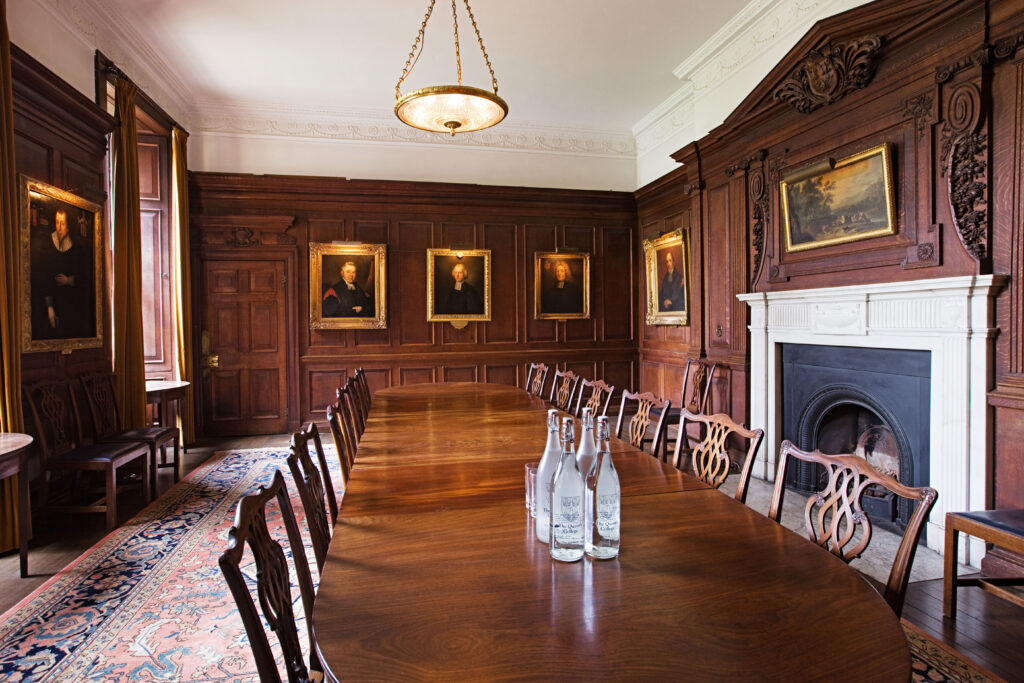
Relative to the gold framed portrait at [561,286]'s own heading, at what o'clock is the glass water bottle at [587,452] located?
The glass water bottle is roughly at 12 o'clock from the gold framed portrait.

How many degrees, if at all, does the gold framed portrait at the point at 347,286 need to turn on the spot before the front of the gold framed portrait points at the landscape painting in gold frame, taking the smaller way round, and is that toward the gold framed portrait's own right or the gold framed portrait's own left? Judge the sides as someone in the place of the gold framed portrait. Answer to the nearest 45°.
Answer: approximately 45° to the gold framed portrait's own left

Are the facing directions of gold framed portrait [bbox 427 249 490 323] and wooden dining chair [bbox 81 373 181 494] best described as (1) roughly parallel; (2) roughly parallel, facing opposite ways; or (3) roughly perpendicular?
roughly perpendicular

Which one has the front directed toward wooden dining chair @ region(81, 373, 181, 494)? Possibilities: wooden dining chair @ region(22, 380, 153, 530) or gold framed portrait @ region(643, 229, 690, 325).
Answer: the gold framed portrait

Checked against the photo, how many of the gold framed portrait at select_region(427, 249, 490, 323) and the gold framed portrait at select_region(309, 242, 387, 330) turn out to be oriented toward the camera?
2

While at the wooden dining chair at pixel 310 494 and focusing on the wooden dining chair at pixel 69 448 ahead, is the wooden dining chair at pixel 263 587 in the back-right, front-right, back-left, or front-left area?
back-left

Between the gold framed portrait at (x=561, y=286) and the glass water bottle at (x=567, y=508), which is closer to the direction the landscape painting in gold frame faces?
the glass water bottle

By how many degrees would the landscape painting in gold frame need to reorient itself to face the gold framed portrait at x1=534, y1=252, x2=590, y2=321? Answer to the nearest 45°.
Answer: approximately 90° to its right

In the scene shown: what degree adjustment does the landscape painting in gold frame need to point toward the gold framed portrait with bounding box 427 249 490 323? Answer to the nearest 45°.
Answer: approximately 45° to its right

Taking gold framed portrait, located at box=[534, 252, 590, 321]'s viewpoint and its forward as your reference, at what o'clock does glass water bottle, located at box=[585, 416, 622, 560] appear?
The glass water bottle is roughly at 12 o'clock from the gold framed portrait.
